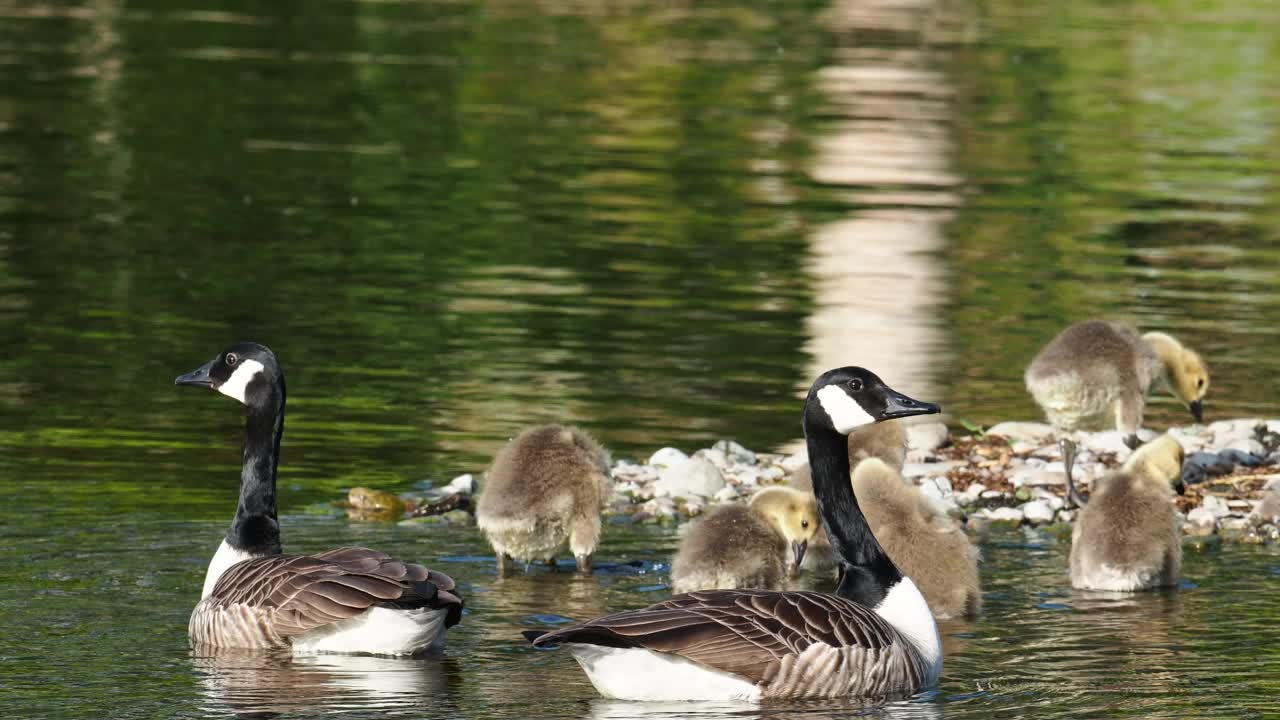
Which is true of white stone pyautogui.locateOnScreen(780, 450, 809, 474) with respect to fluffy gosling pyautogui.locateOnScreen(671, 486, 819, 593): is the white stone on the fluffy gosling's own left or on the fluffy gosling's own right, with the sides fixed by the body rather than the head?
on the fluffy gosling's own left

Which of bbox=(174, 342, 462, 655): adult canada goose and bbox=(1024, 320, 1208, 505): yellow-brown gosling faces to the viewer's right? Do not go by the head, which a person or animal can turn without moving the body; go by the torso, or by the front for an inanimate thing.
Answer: the yellow-brown gosling

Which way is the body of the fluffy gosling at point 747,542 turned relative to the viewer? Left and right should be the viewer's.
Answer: facing to the right of the viewer

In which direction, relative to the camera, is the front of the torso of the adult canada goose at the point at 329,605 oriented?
to the viewer's left

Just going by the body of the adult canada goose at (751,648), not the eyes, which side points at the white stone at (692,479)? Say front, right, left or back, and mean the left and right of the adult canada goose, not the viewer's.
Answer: left

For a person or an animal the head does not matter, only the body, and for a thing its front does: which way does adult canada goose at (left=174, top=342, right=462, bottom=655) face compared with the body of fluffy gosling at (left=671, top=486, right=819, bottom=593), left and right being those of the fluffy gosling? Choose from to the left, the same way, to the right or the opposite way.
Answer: the opposite way

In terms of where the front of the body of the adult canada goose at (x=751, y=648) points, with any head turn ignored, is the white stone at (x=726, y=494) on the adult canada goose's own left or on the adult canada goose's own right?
on the adult canada goose's own left

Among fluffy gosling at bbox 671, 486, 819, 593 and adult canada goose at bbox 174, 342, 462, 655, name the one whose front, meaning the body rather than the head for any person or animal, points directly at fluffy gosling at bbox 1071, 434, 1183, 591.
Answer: fluffy gosling at bbox 671, 486, 819, 593

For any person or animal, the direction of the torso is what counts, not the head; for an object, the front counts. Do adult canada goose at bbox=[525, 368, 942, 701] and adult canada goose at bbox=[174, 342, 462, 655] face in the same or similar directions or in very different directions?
very different directions

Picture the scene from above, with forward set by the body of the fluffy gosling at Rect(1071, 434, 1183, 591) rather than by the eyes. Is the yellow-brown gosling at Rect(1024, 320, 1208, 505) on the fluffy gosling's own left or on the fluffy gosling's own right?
on the fluffy gosling's own left

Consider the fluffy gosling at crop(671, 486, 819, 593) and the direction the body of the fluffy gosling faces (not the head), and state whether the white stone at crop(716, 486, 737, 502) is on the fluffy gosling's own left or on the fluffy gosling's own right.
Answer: on the fluffy gosling's own left

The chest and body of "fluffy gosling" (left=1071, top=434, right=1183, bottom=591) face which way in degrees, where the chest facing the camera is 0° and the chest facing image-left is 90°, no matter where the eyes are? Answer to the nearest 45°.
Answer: approximately 225°

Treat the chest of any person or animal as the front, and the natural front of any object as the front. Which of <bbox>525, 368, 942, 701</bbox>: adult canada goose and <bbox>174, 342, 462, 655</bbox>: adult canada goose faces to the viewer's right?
<bbox>525, 368, 942, 701</bbox>: adult canada goose

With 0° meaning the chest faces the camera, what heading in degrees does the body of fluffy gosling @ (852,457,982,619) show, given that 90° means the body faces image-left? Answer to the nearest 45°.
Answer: approximately 135°
